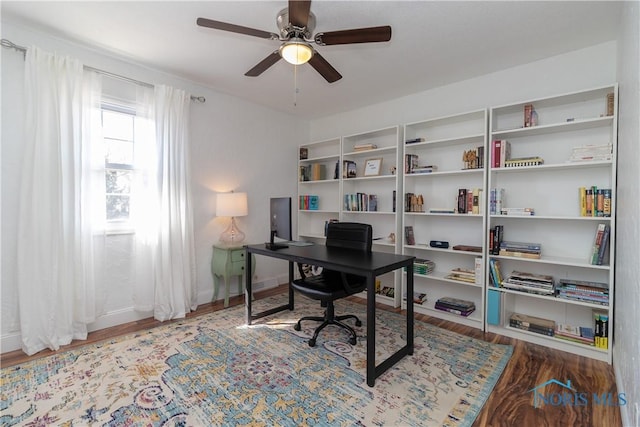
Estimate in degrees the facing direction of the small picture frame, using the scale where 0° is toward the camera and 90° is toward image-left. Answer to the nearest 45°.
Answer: approximately 45°

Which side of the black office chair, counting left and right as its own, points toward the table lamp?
right

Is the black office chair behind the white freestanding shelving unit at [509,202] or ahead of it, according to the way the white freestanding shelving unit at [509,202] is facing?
ahead

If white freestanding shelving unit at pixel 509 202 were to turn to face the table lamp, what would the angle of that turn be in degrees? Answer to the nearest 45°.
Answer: approximately 45° to its right

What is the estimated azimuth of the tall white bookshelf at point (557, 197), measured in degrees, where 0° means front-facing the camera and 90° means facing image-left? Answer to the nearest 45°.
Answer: approximately 45°

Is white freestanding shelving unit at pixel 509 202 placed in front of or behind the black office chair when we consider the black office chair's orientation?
behind
